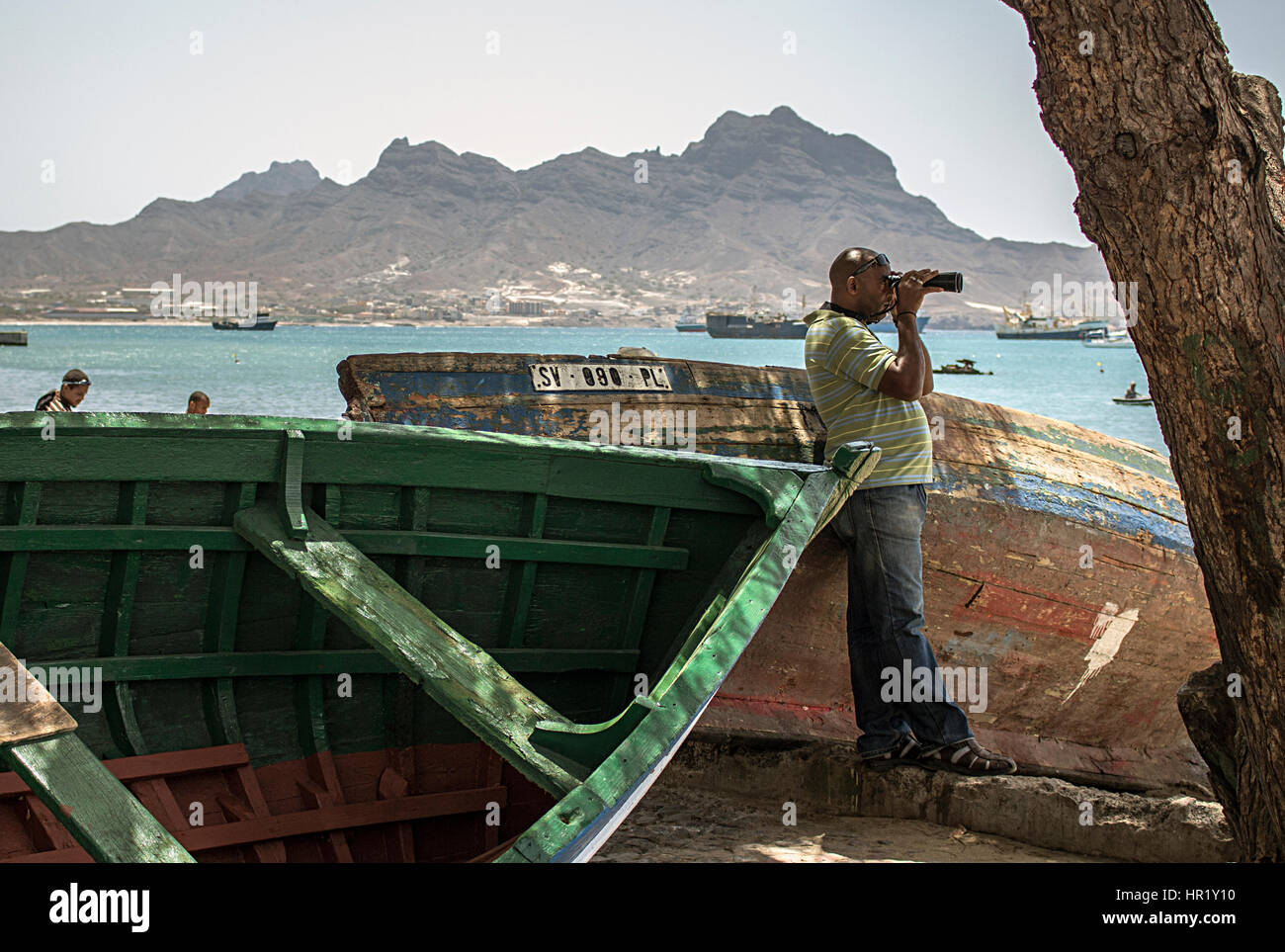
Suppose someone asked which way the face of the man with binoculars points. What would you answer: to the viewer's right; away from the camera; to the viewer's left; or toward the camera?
to the viewer's right

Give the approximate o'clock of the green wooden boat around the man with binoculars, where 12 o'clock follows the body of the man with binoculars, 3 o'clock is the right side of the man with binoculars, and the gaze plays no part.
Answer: The green wooden boat is roughly at 5 o'clock from the man with binoculars.

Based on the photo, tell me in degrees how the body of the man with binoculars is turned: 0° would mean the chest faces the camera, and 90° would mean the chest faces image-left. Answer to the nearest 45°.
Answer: approximately 270°

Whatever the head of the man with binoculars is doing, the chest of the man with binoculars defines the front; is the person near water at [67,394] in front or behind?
behind
